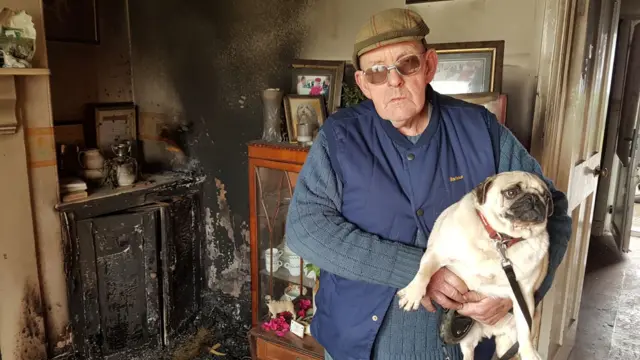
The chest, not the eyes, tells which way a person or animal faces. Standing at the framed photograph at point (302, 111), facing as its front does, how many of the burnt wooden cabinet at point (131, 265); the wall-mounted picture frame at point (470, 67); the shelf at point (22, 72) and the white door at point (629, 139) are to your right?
2

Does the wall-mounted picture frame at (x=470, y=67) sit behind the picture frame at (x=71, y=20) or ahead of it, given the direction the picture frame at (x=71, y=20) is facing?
ahead

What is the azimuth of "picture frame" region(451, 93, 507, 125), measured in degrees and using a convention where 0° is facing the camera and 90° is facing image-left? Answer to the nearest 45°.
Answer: approximately 0°

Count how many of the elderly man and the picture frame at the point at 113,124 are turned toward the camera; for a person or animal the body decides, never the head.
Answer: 2

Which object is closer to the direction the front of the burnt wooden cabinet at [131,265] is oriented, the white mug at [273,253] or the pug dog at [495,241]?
the pug dog

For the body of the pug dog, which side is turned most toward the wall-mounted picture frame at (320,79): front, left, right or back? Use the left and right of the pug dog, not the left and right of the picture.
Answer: back

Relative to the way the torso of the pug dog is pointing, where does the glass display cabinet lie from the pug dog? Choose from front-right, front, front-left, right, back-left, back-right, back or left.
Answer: back

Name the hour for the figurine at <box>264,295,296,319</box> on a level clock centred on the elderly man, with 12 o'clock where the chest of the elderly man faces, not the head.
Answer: The figurine is roughly at 5 o'clock from the elderly man.
